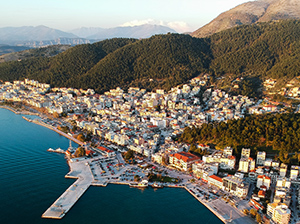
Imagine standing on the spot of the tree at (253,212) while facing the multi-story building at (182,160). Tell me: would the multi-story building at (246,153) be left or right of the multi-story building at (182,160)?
right

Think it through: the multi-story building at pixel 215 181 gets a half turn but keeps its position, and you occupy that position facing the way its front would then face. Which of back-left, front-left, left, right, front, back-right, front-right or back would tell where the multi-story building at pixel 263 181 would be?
front-right

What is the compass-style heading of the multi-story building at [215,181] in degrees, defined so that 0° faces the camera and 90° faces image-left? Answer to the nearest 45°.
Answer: approximately 45°

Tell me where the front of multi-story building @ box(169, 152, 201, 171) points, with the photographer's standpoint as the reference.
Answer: facing the viewer and to the left of the viewer

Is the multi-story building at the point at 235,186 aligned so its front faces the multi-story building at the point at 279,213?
no

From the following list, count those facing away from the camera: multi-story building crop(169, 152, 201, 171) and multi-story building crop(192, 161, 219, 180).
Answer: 0

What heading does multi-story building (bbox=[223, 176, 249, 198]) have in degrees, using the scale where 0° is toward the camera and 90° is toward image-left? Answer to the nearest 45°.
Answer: approximately 45°

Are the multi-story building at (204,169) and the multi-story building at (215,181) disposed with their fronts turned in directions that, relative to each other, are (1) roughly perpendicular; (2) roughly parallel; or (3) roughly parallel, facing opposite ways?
roughly parallel

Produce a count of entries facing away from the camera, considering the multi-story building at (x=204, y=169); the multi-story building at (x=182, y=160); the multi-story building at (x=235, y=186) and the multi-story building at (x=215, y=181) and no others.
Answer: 0

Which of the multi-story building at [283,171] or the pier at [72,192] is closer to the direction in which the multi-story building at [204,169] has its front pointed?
the pier

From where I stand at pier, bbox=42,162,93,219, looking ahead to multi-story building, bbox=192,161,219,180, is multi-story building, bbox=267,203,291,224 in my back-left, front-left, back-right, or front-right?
front-right

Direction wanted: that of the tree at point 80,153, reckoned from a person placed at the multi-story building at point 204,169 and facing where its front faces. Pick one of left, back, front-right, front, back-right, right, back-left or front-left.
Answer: front-right

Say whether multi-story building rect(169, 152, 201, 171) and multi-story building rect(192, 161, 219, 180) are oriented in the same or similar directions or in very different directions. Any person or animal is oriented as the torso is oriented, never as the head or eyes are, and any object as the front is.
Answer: same or similar directions

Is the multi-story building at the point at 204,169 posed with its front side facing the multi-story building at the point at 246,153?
no

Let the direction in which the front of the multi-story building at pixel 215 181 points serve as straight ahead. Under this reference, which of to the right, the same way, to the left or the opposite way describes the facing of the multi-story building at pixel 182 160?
the same way

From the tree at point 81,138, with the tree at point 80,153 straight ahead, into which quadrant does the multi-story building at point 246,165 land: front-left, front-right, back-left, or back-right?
front-left

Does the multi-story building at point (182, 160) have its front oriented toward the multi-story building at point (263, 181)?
no

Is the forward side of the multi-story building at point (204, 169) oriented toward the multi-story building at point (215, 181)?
no
